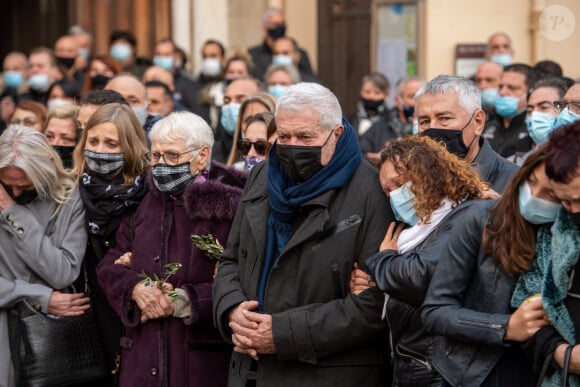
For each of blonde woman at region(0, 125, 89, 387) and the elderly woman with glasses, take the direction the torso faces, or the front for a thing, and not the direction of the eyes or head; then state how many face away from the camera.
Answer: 0

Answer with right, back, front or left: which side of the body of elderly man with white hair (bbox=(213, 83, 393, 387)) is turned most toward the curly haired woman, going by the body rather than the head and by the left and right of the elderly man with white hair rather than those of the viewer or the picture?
left

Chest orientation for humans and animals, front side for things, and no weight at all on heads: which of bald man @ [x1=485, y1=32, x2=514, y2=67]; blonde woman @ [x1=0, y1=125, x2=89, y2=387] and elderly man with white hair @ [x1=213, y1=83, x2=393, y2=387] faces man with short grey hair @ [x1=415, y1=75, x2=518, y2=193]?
the bald man

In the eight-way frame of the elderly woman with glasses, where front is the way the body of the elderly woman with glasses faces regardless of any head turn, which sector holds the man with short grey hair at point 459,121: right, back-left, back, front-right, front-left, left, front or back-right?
back-left

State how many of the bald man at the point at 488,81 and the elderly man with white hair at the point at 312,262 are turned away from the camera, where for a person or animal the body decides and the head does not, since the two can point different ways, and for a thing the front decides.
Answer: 0

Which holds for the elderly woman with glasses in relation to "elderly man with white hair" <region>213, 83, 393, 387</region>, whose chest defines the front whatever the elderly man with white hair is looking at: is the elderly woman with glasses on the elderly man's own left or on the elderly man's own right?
on the elderly man's own right

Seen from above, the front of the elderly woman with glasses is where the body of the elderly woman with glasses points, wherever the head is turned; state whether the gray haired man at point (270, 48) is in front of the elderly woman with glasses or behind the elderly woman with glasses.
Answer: behind

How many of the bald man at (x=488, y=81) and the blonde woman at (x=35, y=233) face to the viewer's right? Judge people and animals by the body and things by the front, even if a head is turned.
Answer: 0

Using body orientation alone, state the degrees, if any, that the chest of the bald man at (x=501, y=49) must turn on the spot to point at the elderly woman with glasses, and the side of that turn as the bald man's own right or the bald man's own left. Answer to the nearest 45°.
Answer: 0° — they already face them

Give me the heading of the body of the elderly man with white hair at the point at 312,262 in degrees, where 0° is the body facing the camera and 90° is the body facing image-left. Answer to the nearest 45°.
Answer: approximately 45°

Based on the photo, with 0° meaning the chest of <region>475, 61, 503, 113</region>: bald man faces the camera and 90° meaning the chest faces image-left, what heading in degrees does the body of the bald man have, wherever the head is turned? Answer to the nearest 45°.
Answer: approximately 45°
